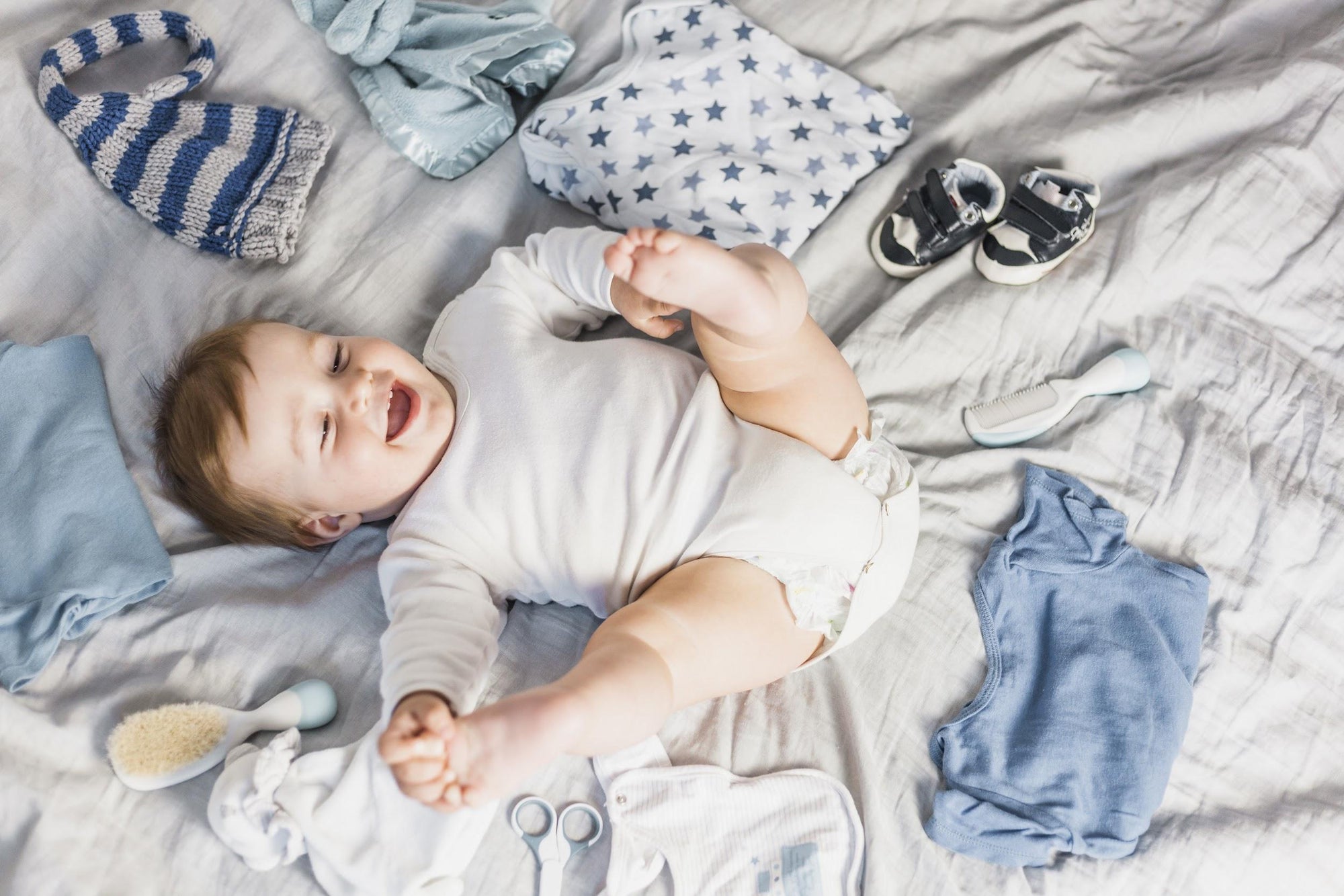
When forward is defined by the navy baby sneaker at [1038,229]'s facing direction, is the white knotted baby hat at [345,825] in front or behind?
in front

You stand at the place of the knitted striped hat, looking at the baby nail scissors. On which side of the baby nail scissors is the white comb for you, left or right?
left

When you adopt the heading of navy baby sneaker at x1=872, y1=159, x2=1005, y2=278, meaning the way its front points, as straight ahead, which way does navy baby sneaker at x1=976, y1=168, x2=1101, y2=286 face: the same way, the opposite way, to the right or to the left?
the same way

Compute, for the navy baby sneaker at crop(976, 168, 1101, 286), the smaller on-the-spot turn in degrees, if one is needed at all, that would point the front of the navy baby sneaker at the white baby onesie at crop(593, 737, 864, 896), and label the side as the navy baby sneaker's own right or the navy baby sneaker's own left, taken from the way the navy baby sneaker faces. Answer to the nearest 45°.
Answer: approximately 45° to the navy baby sneaker's own left

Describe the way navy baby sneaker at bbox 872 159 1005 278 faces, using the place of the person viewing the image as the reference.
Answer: facing the viewer and to the left of the viewer

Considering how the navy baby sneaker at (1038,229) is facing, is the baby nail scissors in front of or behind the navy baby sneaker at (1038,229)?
in front

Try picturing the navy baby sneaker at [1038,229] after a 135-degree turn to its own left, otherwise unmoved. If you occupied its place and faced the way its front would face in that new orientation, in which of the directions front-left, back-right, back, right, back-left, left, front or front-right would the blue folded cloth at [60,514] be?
back-right

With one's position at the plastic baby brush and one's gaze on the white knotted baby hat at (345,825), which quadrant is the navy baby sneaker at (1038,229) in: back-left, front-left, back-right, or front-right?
front-left

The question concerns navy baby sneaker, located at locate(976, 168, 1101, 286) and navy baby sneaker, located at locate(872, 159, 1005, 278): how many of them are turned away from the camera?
0

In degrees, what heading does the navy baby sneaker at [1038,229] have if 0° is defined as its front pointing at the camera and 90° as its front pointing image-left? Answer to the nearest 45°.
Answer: approximately 45°

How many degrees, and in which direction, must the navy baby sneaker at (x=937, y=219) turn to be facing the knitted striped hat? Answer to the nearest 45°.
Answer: approximately 45° to its right

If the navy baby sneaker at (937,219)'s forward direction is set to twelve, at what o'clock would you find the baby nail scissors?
The baby nail scissors is roughly at 11 o'clock from the navy baby sneaker.

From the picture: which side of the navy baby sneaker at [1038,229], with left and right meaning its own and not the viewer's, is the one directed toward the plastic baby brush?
front
